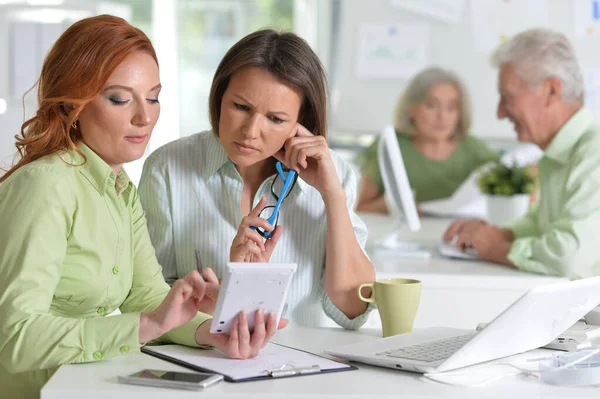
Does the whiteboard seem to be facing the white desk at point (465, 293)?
yes

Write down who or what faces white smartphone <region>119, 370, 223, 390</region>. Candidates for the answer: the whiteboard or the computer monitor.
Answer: the whiteboard

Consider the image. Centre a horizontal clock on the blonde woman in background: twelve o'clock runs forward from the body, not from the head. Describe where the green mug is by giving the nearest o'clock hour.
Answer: The green mug is roughly at 12 o'clock from the blonde woman in background.

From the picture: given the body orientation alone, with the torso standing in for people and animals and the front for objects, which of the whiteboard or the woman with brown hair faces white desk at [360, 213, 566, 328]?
the whiteboard

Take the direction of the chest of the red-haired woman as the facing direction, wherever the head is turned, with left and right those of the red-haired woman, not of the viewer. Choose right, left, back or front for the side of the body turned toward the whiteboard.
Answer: left
